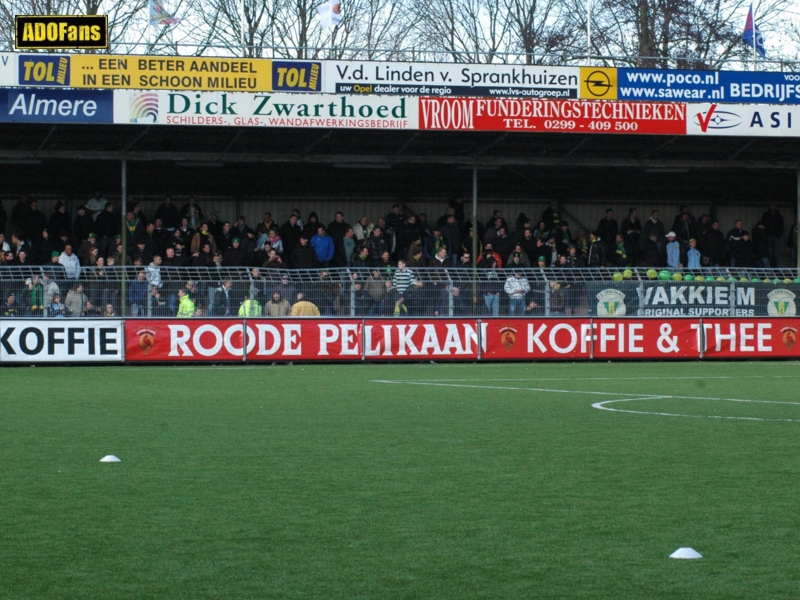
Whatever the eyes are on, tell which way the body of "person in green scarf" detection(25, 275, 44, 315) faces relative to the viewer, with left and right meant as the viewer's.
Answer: facing the viewer

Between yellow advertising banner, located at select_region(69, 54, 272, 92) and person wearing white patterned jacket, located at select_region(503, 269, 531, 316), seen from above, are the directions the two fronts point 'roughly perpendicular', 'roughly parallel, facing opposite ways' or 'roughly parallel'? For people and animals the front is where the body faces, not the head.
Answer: roughly parallel

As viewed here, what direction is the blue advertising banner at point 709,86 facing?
toward the camera

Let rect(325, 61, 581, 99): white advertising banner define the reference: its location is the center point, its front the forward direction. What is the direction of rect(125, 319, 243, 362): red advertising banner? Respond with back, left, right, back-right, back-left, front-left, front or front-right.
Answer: front-right

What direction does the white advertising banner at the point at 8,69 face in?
toward the camera

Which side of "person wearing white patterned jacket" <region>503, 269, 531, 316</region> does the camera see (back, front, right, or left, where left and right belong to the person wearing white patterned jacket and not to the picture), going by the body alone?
front

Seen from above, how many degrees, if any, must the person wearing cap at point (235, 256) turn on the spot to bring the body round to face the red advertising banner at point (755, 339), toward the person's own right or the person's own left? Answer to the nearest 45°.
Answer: approximately 90° to the person's own left

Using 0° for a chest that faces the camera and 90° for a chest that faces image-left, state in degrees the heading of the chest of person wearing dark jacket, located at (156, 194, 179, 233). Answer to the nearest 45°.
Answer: approximately 0°

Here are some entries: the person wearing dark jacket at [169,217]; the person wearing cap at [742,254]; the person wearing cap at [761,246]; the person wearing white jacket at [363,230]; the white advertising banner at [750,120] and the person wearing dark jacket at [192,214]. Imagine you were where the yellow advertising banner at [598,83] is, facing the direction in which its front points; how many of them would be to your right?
3

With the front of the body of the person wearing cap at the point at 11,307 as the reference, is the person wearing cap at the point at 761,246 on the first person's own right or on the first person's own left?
on the first person's own left
